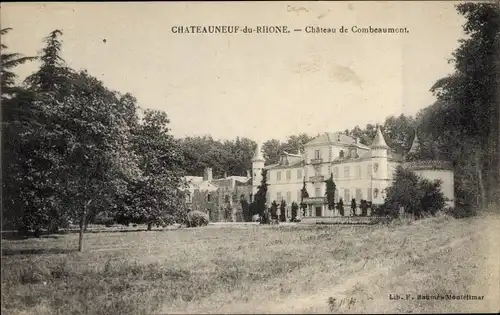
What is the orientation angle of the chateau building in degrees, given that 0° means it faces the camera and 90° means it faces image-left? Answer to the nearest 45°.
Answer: approximately 45°

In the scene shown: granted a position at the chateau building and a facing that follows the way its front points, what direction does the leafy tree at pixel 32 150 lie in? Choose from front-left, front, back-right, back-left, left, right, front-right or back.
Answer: front-right

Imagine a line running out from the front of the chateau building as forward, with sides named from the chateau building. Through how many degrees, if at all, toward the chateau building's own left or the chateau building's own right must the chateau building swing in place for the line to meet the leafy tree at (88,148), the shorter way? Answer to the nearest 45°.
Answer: approximately 45° to the chateau building's own right
